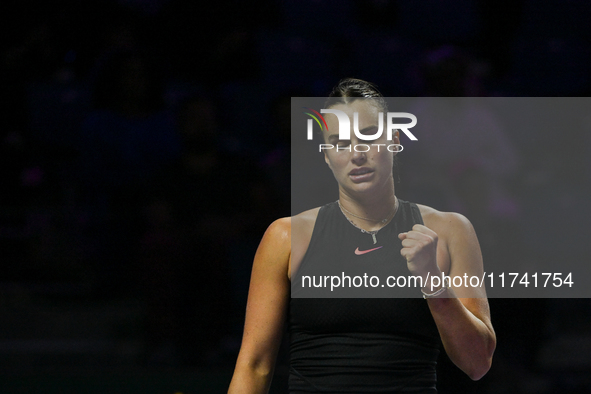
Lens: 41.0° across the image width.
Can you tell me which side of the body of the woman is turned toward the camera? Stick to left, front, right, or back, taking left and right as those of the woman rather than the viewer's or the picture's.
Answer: front

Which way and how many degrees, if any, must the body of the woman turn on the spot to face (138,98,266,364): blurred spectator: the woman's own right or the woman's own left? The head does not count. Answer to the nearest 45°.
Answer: approximately 135° to the woman's own right
